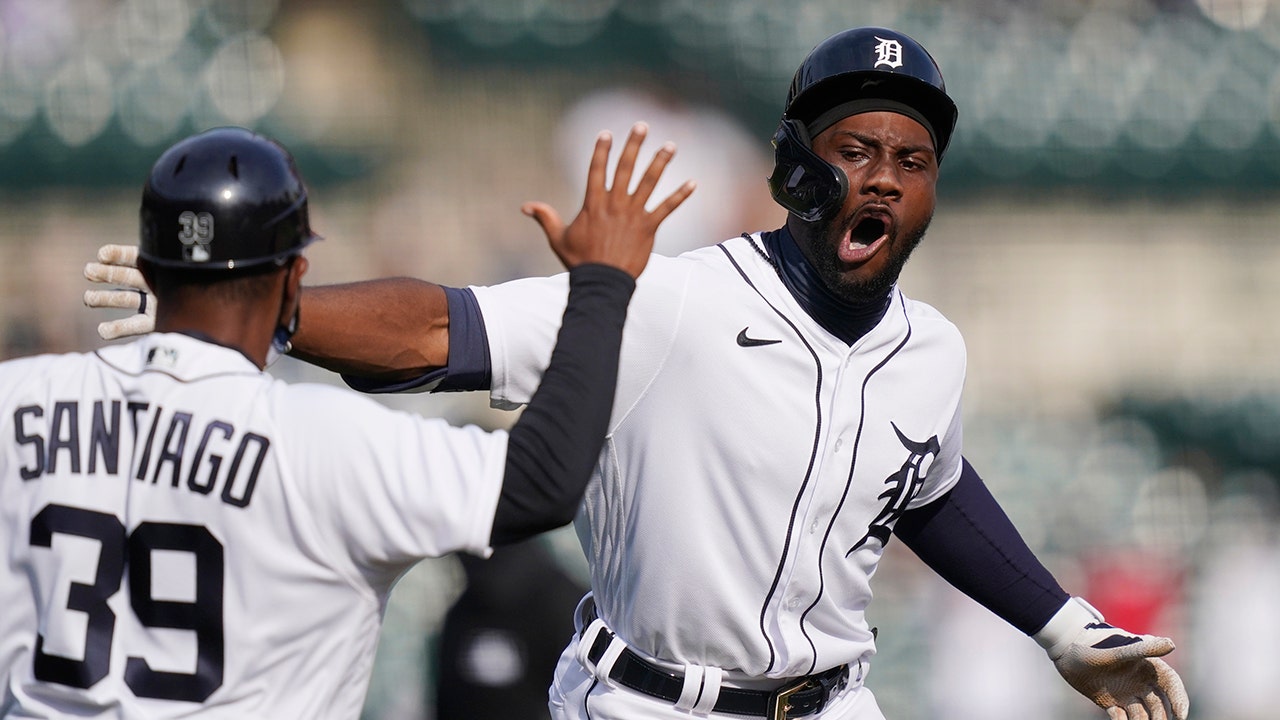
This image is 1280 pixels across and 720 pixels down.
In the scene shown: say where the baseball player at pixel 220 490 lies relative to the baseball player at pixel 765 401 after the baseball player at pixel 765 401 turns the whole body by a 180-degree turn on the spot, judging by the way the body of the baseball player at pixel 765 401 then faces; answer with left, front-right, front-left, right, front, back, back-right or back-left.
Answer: left

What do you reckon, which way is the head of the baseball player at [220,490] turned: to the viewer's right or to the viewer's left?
to the viewer's right

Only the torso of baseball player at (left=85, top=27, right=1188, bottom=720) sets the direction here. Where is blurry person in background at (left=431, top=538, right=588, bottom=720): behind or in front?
behind
